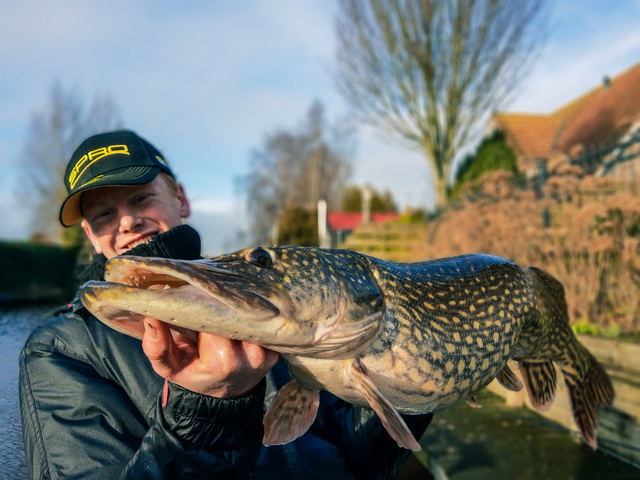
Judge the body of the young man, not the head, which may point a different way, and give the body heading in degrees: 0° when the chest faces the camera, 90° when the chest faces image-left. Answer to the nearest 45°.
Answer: approximately 0°

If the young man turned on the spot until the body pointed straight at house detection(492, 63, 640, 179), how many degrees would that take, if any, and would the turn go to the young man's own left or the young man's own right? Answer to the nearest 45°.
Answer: approximately 135° to the young man's own left
